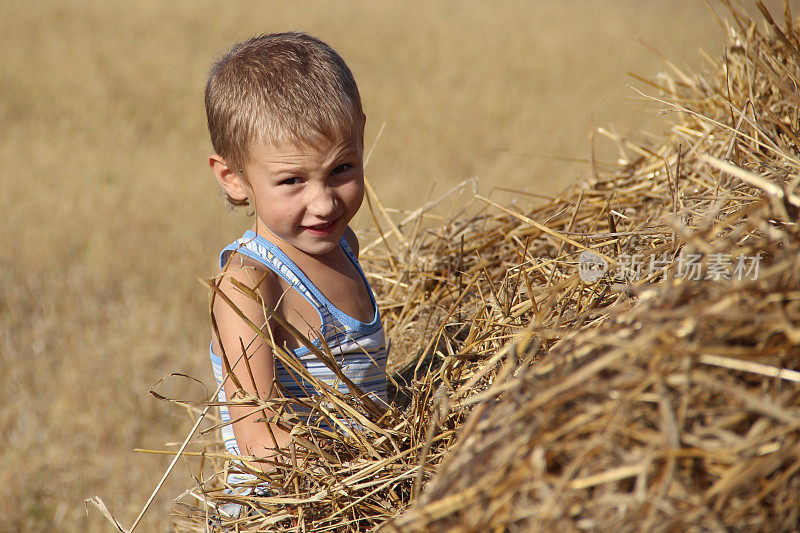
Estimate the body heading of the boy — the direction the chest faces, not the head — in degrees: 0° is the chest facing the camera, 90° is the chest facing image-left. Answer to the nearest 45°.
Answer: approximately 315°
